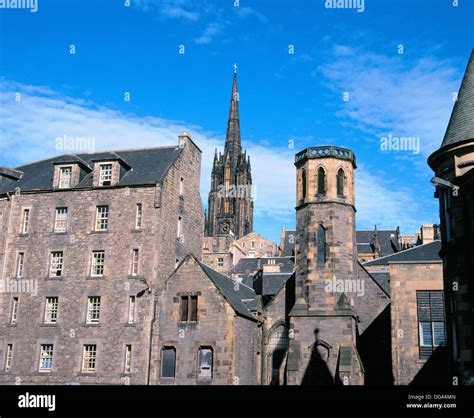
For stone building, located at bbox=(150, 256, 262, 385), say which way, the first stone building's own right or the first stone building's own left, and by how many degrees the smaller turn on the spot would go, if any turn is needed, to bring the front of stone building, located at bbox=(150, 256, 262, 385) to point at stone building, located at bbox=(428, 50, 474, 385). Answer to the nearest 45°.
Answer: approximately 45° to the first stone building's own left

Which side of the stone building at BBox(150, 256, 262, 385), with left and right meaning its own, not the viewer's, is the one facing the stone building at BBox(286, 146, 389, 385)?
left

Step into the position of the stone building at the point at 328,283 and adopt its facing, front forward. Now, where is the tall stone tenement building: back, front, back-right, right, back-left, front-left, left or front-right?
right

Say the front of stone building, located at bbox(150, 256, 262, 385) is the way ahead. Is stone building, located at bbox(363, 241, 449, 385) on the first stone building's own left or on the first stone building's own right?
on the first stone building's own left

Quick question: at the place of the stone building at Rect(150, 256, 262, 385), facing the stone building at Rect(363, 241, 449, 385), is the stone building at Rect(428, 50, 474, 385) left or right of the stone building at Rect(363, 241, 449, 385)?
right

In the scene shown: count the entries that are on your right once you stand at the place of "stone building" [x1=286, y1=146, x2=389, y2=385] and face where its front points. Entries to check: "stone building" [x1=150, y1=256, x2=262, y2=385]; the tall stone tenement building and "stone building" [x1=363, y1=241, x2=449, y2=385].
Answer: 2

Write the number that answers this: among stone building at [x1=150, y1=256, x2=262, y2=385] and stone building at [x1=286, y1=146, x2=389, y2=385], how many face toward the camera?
2

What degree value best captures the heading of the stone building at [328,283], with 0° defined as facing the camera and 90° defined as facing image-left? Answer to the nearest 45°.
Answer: approximately 0°

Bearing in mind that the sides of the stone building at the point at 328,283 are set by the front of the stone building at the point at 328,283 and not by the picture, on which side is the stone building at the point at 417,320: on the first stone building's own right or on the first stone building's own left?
on the first stone building's own left
